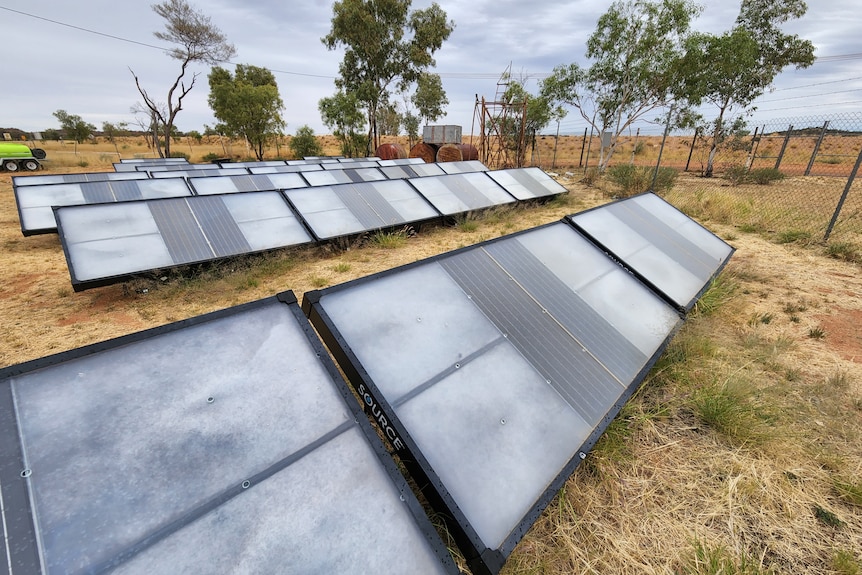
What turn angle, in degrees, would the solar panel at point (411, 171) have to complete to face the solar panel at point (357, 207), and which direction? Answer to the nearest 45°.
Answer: approximately 45° to its right

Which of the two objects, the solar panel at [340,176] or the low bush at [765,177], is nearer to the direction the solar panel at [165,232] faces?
the low bush

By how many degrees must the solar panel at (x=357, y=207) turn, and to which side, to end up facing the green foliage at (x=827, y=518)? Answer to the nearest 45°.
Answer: approximately 45° to its right

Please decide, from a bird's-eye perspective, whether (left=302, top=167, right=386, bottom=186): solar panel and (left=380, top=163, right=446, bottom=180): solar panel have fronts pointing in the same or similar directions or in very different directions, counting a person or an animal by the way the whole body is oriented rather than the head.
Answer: same or similar directions

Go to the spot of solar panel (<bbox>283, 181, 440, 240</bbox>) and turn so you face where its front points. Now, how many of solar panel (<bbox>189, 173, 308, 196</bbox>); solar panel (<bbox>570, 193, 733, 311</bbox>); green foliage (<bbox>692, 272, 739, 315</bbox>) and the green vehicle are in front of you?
2

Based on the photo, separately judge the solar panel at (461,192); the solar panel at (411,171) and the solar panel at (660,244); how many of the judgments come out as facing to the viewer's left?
0

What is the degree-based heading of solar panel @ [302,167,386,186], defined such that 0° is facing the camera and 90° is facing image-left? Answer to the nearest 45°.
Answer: approximately 315°

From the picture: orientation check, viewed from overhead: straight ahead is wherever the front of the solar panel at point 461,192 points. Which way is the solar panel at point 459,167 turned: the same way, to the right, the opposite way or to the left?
the same way

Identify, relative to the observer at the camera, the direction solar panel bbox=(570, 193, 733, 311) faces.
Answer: facing the viewer and to the right of the viewer

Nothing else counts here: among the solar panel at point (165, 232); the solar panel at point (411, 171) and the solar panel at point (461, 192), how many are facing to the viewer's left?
0

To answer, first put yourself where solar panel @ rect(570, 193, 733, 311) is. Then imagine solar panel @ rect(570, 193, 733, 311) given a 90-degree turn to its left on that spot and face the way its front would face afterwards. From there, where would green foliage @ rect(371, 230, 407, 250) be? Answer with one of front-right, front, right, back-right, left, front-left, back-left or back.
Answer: back-left

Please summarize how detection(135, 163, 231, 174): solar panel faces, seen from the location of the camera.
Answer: facing the viewer

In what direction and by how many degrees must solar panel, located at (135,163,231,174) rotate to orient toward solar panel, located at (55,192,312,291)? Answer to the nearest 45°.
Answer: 0° — it already faces it

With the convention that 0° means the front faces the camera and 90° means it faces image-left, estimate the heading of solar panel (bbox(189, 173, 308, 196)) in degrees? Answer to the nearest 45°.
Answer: approximately 315°

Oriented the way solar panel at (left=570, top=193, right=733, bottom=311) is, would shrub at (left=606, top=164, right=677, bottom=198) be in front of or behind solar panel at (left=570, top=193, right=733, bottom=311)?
behind

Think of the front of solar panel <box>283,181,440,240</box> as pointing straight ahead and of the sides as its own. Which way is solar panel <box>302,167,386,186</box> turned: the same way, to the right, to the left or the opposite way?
the same way

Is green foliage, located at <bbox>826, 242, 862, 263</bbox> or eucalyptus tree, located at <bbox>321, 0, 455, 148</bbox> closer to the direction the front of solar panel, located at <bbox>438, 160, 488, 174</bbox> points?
the green foliage

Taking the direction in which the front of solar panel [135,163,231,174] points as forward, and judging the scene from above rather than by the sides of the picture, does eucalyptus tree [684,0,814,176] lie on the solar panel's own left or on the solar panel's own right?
on the solar panel's own left

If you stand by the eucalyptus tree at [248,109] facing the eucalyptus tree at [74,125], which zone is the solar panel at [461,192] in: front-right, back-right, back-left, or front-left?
back-left
